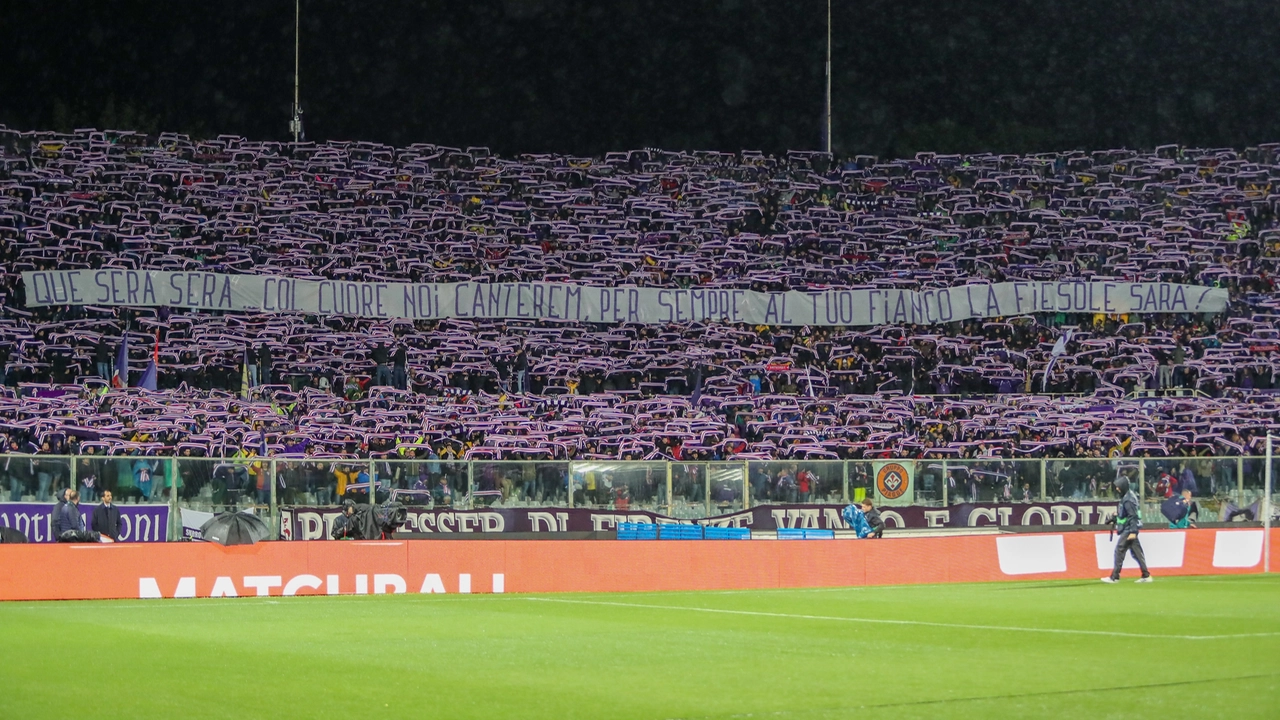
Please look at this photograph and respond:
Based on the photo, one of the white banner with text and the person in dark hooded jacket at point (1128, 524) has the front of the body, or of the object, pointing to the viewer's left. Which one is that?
the person in dark hooded jacket

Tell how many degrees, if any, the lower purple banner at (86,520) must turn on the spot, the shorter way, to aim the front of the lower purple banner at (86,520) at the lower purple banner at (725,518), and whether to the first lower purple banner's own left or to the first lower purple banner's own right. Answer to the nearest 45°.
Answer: approximately 90° to the first lower purple banner's own left

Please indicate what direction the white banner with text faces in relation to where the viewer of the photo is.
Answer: facing the viewer

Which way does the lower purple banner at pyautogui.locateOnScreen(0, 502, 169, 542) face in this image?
toward the camera

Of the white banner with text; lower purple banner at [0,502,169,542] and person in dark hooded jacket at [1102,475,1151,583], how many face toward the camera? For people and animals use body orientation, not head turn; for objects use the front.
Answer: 2

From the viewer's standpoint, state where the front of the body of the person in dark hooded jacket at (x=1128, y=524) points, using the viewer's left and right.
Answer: facing to the left of the viewer

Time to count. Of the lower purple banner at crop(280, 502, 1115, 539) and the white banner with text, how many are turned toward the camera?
2

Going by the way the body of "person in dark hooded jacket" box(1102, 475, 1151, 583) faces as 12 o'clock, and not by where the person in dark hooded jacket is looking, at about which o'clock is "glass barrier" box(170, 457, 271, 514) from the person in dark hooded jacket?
The glass barrier is roughly at 12 o'clock from the person in dark hooded jacket.

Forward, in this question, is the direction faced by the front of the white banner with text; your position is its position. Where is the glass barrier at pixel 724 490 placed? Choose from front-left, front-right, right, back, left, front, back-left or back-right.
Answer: front

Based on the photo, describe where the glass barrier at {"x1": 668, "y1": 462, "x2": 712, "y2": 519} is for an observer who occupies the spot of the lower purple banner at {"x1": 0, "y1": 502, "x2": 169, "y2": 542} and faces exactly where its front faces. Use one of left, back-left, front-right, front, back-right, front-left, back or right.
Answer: left
